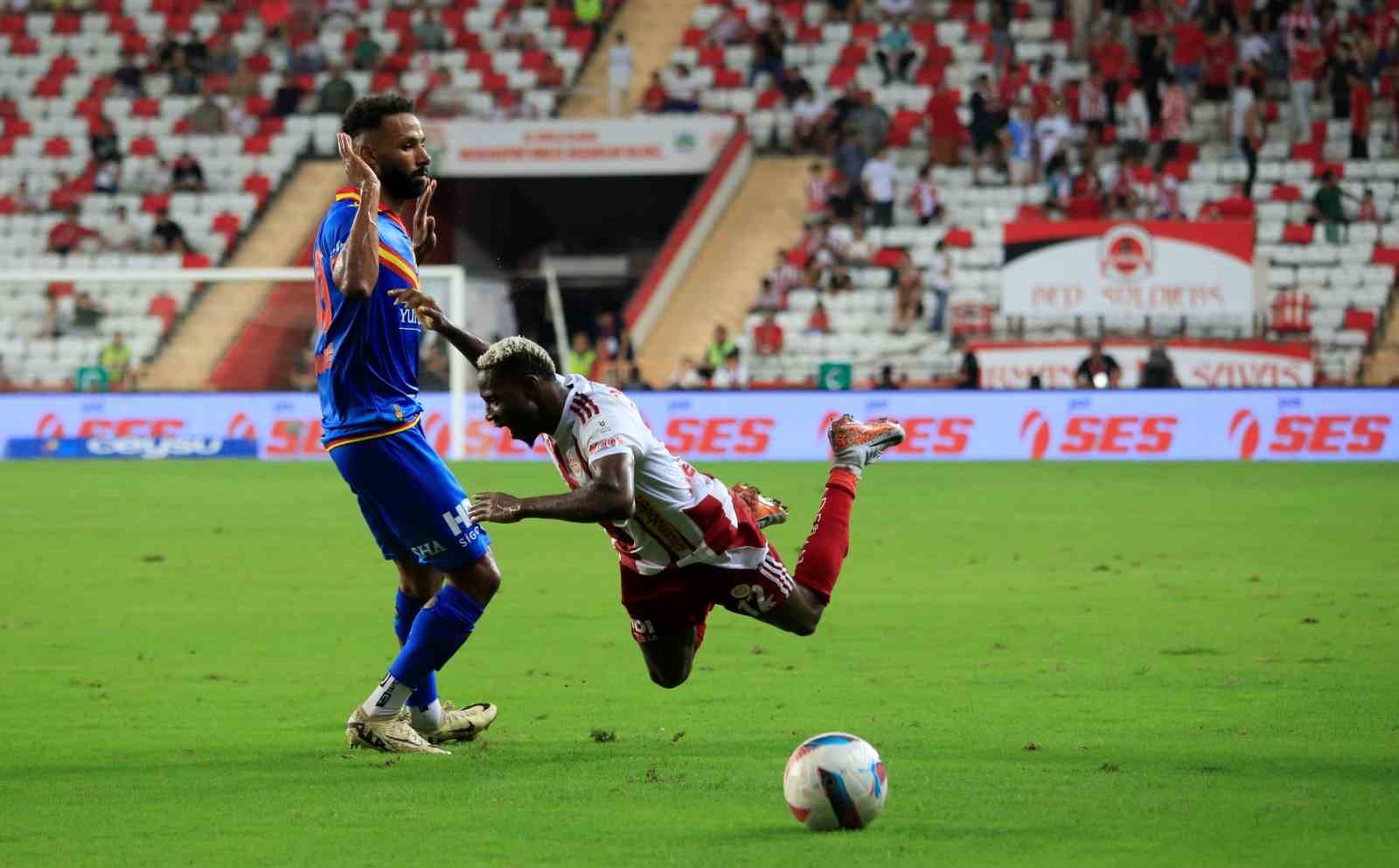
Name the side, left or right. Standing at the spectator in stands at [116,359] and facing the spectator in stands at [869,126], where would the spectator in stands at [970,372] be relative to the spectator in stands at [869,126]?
right

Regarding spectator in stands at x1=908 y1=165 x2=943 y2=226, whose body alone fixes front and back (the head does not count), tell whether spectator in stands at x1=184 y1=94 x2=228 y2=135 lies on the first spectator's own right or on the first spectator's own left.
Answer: on the first spectator's own right

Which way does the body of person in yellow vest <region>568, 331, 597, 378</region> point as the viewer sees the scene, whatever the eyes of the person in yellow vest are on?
toward the camera

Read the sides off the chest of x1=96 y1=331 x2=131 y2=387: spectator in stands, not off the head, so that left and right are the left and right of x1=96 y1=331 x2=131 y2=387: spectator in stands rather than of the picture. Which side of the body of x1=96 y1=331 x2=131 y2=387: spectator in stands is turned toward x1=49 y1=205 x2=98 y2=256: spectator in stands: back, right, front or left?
back

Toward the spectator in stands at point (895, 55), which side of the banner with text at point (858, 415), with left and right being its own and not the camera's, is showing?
back

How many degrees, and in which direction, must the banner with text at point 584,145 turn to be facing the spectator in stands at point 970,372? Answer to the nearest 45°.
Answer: approximately 45° to its left

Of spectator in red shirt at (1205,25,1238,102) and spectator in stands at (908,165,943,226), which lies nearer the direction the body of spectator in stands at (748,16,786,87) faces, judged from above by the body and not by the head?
the spectator in stands

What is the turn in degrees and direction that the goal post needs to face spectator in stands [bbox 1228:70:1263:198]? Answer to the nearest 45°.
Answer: approximately 90° to its left

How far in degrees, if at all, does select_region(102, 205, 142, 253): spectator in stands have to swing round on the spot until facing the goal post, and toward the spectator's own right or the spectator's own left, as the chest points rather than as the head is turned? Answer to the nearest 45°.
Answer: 0° — they already face it

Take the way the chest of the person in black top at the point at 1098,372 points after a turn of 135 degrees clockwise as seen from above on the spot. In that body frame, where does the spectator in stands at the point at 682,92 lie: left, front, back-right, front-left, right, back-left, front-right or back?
front

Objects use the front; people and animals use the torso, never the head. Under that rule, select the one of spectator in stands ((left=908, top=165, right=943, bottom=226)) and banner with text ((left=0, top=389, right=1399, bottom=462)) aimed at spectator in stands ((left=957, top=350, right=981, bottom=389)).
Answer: spectator in stands ((left=908, top=165, right=943, bottom=226))

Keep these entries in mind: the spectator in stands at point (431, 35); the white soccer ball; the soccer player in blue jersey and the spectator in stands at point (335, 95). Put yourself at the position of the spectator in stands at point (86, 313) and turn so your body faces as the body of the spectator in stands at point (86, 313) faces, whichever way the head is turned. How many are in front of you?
2

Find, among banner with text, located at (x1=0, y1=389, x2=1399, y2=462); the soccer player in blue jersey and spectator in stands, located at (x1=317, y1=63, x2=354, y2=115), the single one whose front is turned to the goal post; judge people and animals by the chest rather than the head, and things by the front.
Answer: the spectator in stands

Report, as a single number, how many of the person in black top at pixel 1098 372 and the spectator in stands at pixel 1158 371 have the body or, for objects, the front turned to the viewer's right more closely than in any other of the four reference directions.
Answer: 0

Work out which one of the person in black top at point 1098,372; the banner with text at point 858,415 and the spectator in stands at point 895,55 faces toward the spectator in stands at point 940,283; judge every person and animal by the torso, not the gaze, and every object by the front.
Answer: the spectator in stands at point 895,55

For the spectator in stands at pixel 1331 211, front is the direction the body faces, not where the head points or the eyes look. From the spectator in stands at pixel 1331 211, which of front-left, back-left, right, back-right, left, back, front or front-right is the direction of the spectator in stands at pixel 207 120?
right

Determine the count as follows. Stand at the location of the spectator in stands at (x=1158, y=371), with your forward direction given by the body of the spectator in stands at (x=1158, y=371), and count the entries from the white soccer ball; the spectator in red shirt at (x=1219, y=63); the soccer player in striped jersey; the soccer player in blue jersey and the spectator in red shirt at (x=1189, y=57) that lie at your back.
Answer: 2

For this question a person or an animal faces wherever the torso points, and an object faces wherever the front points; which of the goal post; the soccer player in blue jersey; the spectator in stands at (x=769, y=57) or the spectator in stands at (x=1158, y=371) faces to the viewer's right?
the soccer player in blue jersey
